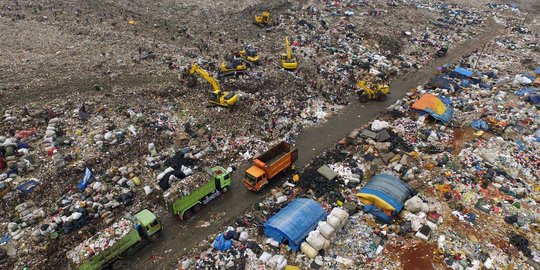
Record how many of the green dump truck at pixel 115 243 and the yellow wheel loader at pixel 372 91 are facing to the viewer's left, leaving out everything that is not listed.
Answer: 1

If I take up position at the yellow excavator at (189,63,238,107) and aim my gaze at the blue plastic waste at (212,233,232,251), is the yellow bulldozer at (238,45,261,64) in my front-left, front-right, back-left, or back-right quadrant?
back-left

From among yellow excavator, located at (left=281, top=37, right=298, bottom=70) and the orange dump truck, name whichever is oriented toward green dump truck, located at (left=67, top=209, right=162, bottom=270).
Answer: the orange dump truck

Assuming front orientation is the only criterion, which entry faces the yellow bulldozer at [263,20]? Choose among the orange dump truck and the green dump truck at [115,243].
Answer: the green dump truck

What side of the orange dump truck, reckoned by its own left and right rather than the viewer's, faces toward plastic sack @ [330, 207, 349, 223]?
left

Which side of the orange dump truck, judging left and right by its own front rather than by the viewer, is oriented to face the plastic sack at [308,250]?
left

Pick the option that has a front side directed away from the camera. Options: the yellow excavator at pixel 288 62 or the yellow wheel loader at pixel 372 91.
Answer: the yellow excavator at pixel 288 62

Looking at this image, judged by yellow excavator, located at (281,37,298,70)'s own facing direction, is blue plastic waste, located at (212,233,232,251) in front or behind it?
behind

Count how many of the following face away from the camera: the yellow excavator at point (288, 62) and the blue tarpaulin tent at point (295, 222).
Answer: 1

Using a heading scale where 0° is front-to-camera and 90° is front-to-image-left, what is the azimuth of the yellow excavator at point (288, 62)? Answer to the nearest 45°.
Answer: approximately 180°

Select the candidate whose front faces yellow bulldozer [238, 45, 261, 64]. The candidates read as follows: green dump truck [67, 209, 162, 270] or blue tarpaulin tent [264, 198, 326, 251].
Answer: the green dump truck

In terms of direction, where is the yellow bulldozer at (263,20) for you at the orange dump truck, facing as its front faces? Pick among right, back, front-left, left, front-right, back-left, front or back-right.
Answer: back-right

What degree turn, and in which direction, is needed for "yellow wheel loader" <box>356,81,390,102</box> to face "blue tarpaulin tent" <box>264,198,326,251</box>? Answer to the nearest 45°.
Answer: approximately 90° to its left

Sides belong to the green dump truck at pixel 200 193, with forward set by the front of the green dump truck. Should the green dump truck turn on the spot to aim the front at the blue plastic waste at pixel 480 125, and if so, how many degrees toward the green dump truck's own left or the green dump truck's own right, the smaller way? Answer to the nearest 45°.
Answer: approximately 45° to the green dump truck's own right

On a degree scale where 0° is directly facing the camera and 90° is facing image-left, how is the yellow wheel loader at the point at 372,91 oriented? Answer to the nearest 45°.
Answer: approximately 90°
